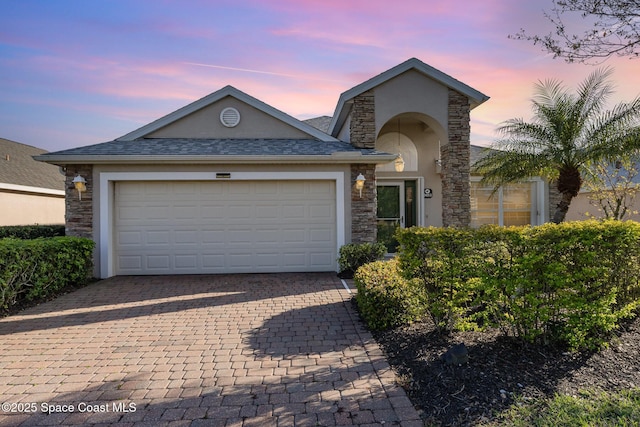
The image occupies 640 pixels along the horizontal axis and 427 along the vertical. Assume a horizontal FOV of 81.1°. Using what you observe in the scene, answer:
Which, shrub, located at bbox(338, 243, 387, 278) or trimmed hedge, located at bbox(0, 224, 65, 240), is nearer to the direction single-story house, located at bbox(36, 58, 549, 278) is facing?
the shrub

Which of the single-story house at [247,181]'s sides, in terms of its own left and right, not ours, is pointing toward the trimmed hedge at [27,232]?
right

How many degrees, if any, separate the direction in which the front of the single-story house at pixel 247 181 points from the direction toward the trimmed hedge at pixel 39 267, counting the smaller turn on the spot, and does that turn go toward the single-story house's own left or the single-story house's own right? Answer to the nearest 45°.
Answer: approximately 45° to the single-story house's own right

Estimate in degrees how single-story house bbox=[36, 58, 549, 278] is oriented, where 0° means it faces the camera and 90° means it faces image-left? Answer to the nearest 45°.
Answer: approximately 0°

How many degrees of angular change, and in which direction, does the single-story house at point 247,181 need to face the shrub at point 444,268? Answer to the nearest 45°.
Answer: approximately 45° to its left

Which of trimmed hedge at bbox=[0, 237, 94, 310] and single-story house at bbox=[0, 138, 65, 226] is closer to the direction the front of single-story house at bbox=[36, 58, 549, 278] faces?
the trimmed hedge

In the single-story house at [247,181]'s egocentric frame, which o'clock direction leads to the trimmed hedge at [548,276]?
The trimmed hedge is roughly at 11 o'clock from the single-story house.

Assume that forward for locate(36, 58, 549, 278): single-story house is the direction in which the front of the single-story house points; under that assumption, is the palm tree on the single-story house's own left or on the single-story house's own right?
on the single-story house's own left

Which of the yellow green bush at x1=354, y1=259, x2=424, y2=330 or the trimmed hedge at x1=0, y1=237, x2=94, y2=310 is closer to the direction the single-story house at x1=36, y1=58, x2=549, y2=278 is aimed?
the yellow green bush

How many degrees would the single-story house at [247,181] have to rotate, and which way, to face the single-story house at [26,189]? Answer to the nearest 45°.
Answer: approximately 135° to its right
